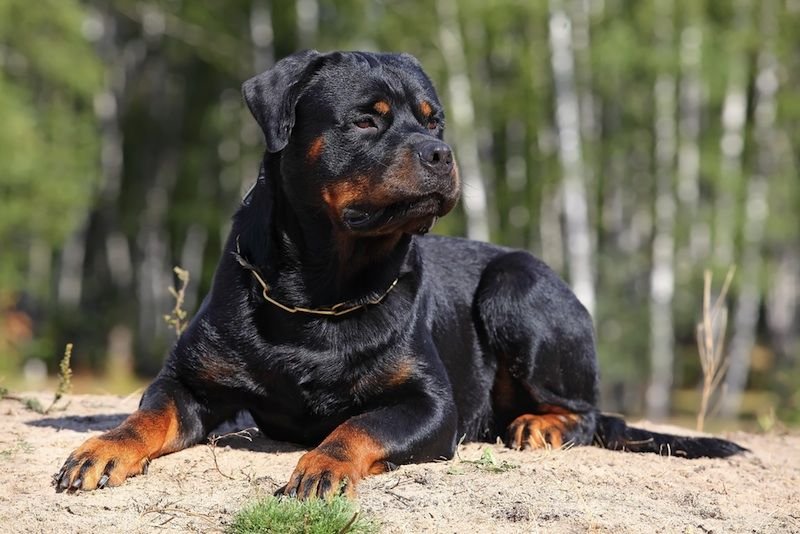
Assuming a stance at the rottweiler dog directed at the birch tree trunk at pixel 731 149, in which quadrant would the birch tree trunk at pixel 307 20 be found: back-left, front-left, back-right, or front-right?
front-left

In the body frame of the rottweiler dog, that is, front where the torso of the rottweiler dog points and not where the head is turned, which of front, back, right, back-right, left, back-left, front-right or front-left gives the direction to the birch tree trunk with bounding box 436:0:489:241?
back-right

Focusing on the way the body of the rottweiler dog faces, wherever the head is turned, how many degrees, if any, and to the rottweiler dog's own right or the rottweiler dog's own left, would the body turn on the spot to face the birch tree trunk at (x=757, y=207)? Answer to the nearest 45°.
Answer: approximately 180°

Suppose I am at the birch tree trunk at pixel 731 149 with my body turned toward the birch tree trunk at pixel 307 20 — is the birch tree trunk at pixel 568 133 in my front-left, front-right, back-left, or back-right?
front-left

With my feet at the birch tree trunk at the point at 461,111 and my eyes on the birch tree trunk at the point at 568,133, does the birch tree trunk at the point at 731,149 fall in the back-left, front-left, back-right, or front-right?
front-left

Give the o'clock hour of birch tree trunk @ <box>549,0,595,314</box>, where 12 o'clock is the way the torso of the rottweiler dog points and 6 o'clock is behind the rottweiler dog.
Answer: The birch tree trunk is roughly at 5 o'clock from the rottweiler dog.

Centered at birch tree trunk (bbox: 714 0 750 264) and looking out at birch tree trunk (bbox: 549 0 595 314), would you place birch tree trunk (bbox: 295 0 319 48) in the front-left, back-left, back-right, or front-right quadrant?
front-right

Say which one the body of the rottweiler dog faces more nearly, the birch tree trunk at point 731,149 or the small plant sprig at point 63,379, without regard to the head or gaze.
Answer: the small plant sprig

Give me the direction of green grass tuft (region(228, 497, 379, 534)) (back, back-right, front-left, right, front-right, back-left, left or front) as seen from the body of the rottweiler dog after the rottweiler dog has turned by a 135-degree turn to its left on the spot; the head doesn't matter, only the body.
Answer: right

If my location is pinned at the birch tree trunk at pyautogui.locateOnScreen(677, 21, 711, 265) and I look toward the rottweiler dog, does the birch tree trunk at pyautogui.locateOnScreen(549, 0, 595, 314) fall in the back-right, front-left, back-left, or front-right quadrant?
front-right

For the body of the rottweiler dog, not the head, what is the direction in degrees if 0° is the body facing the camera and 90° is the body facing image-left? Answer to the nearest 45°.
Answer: approximately 45°

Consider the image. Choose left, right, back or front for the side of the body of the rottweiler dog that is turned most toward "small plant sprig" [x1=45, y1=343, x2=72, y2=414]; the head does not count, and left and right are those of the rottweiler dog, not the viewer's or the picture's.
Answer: right
